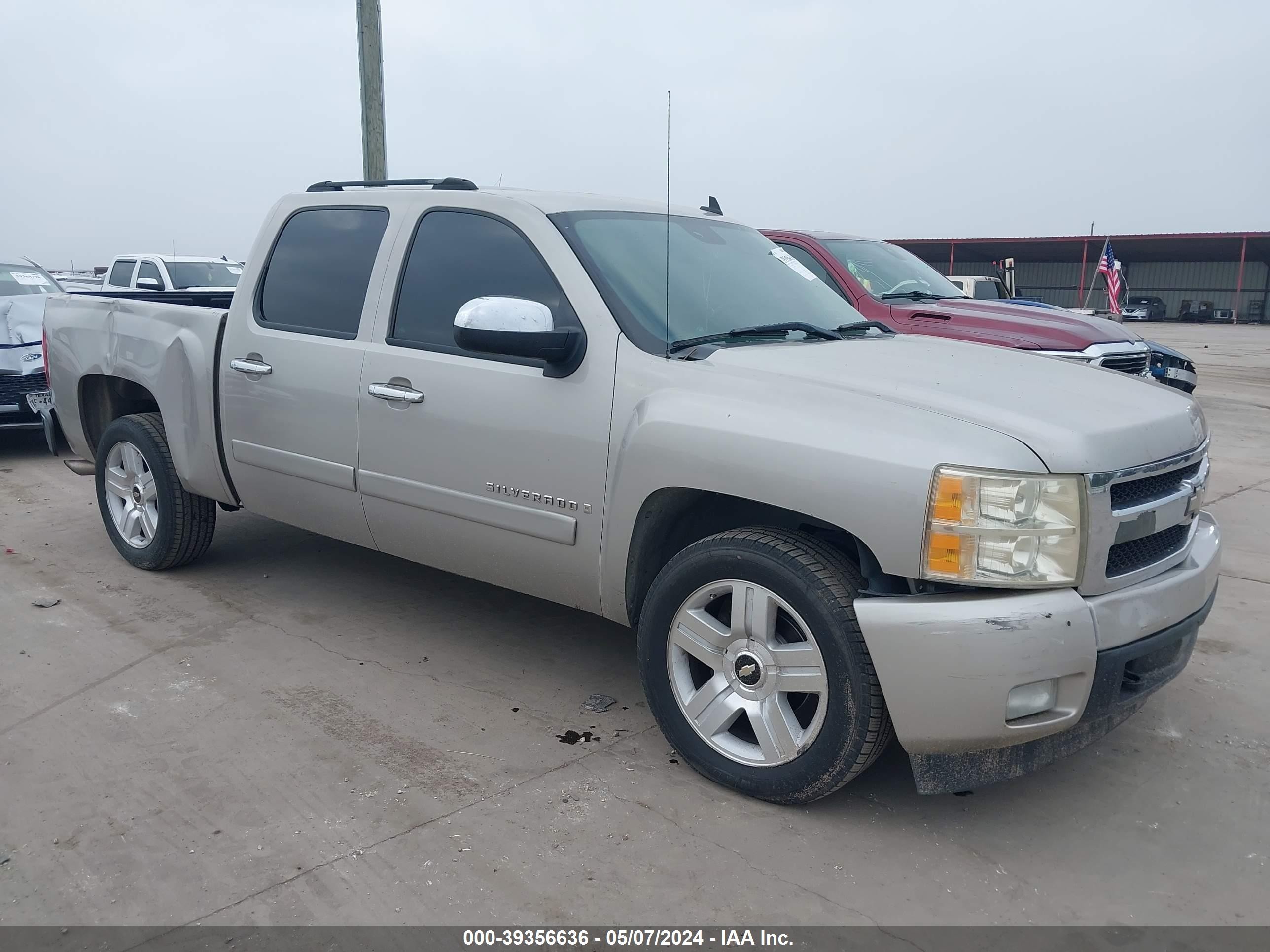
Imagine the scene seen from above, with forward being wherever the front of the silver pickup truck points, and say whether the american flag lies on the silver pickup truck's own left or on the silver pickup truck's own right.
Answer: on the silver pickup truck's own left

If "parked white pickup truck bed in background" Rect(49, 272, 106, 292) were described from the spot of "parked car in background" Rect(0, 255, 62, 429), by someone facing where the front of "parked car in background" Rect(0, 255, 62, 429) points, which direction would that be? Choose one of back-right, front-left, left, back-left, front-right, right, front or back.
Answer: back-left

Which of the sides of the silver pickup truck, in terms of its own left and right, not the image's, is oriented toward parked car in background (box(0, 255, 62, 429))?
back

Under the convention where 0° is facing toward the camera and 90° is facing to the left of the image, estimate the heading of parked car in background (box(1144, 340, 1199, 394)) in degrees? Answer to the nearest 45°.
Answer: approximately 315°

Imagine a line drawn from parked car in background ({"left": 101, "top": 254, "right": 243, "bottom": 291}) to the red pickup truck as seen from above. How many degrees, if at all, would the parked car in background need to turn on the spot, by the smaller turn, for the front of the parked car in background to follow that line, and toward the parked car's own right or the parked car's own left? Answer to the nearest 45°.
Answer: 0° — it already faces it

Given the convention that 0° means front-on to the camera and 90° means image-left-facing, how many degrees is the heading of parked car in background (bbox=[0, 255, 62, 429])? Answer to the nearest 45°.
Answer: approximately 315°

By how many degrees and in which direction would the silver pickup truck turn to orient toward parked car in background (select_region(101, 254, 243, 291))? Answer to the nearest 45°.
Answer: approximately 180°

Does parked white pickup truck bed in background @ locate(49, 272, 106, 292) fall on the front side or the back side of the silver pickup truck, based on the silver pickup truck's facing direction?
on the back side

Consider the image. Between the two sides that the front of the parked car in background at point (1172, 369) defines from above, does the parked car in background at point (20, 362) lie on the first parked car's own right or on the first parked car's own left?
on the first parked car's own right
